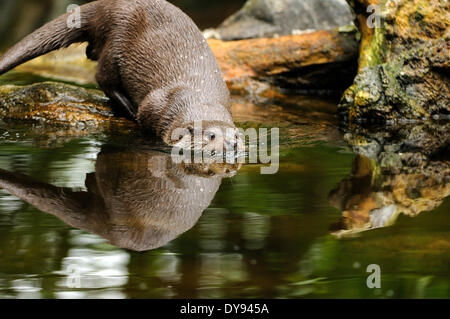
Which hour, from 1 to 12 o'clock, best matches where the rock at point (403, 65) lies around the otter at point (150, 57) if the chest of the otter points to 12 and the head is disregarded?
The rock is roughly at 10 o'clock from the otter.

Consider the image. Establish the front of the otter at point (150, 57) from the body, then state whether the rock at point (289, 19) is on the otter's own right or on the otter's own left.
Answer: on the otter's own left

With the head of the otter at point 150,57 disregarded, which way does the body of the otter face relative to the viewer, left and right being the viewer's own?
facing the viewer and to the right of the viewer

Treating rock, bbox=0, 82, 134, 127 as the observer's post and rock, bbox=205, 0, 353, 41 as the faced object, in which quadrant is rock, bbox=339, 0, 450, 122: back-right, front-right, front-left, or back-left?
front-right
